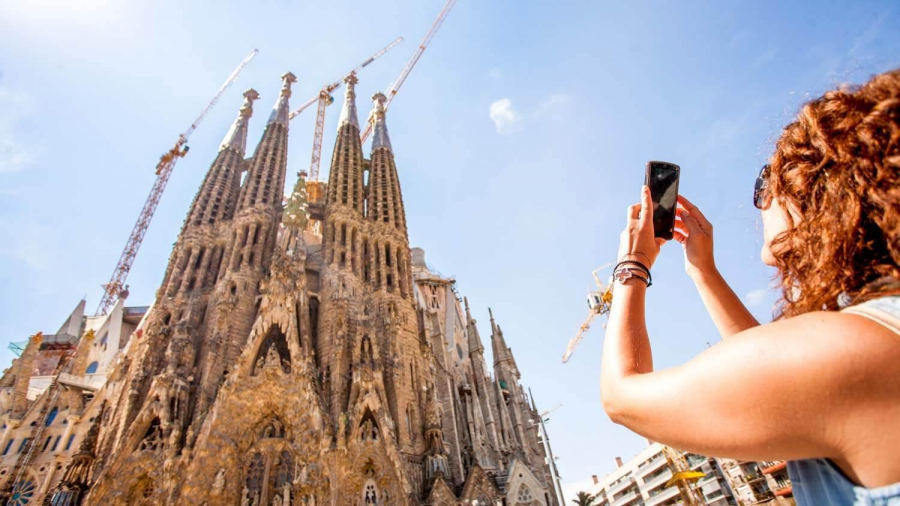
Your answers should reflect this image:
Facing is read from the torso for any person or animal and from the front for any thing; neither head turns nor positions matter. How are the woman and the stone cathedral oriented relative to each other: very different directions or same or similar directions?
very different directions

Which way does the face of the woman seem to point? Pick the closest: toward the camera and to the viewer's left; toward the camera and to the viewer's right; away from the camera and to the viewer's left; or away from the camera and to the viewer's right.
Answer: away from the camera and to the viewer's left

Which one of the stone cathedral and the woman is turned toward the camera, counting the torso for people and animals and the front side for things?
the stone cathedral

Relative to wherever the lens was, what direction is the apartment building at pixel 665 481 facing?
facing the viewer and to the left of the viewer

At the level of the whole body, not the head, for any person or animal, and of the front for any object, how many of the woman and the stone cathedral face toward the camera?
1

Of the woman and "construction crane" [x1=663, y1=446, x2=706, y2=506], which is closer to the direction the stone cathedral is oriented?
the woman

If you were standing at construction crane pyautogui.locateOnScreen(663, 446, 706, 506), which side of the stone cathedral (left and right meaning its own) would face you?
left

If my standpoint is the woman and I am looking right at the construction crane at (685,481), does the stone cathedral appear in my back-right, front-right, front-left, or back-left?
front-left

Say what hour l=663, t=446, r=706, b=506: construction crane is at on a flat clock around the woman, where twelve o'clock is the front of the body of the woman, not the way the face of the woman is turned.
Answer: The construction crane is roughly at 1 o'clock from the woman.

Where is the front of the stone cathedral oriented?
toward the camera

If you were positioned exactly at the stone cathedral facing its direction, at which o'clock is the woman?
The woman is roughly at 12 o'clock from the stone cathedral.

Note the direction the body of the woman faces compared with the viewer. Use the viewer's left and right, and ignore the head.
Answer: facing away from the viewer and to the left of the viewer
